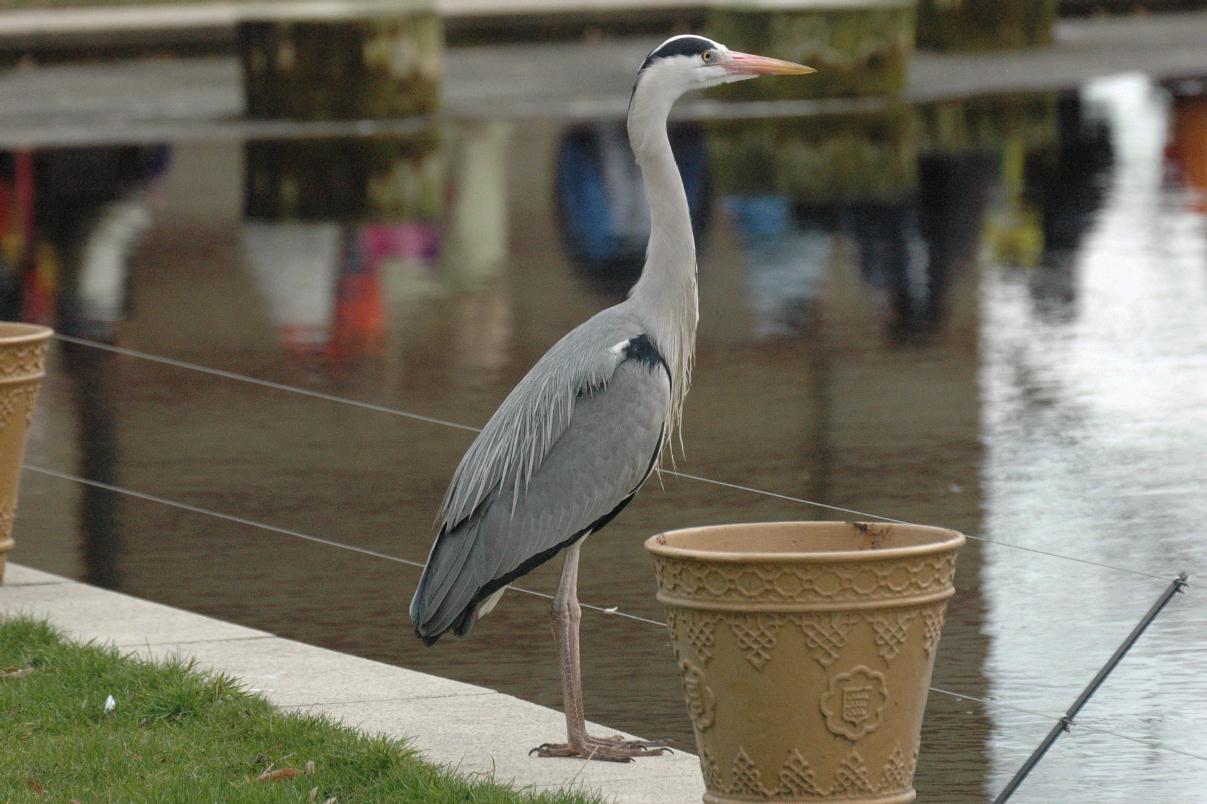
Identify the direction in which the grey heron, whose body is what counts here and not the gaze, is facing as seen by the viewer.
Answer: to the viewer's right

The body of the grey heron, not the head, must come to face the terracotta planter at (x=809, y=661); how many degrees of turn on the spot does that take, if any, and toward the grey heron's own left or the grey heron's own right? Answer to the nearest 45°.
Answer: approximately 45° to the grey heron's own right

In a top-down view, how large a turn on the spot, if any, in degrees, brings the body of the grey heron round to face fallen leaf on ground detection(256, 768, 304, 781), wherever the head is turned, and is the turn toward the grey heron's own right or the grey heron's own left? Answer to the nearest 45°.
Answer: approximately 135° to the grey heron's own right

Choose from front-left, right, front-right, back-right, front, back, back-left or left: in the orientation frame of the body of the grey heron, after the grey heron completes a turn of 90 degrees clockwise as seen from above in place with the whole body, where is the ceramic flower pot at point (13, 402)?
back-right
